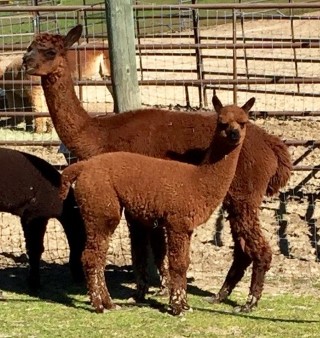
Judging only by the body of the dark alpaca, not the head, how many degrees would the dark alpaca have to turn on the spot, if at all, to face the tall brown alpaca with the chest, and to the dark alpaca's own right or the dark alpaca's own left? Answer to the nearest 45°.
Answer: approximately 180°

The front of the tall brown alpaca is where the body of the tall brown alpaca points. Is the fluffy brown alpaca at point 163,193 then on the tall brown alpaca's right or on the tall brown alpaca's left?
on the tall brown alpaca's left

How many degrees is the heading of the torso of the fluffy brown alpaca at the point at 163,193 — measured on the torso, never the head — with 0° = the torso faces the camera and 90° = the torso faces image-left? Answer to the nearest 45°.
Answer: approximately 270°

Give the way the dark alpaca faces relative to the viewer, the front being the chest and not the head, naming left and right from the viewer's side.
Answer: facing to the left of the viewer

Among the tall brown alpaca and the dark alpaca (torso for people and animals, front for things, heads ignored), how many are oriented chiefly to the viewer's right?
0

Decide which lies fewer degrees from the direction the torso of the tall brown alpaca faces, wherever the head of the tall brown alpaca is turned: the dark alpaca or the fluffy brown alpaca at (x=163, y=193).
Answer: the dark alpaca

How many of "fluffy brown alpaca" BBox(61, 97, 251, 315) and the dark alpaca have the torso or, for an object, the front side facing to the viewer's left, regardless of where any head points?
1

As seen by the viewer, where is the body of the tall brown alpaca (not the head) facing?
to the viewer's left

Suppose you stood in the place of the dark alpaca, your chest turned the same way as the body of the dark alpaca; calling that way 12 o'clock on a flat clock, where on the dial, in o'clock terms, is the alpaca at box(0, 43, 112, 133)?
The alpaca is roughly at 3 o'clock from the dark alpaca.

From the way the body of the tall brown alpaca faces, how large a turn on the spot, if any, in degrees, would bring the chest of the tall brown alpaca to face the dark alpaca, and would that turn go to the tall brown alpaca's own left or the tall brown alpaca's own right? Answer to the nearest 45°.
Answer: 0° — it already faces it

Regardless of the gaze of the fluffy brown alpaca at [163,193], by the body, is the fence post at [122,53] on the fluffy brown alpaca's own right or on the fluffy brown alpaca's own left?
on the fluffy brown alpaca's own left

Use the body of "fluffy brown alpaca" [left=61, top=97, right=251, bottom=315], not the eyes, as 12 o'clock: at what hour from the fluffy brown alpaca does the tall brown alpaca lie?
The tall brown alpaca is roughly at 9 o'clock from the fluffy brown alpaca.

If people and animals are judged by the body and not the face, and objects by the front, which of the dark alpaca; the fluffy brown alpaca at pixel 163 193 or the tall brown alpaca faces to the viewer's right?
the fluffy brown alpaca

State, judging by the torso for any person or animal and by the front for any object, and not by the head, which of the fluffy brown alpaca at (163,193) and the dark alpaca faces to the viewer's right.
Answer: the fluffy brown alpaca

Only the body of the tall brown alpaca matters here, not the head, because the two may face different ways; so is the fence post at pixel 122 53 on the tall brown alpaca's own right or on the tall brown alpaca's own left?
on the tall brown alpaca's own right

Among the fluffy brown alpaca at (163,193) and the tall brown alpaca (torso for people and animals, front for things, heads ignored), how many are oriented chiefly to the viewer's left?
1
